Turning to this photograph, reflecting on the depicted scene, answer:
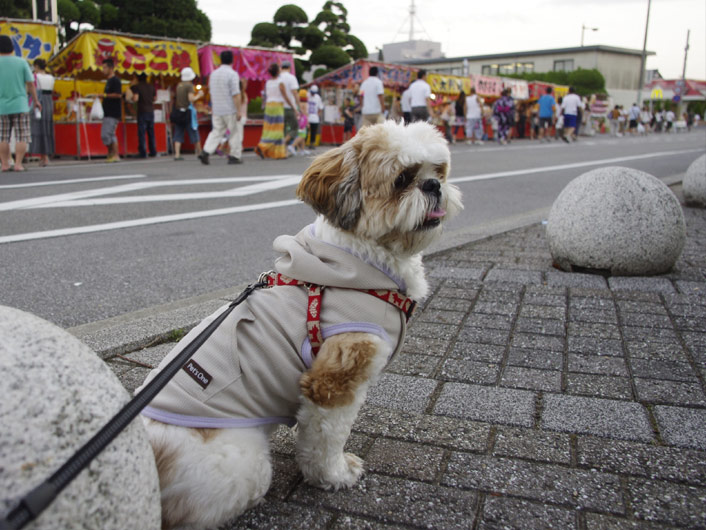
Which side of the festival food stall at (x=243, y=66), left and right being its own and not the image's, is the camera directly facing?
front

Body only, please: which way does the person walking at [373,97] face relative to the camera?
away from the camera

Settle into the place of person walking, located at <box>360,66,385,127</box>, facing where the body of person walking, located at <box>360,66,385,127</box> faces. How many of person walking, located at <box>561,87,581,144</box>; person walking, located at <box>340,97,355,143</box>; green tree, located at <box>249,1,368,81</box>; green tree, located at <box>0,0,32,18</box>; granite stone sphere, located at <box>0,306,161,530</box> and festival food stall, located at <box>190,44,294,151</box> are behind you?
1

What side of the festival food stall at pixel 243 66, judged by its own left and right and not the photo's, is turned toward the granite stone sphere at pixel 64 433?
front

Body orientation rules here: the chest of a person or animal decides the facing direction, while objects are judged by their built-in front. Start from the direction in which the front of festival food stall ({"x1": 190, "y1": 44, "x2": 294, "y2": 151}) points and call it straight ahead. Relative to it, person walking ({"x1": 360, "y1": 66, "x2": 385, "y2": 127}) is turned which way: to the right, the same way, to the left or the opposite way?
the opposite way

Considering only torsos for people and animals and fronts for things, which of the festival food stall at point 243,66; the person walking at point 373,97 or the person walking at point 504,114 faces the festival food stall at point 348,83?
the person walking at point 373,97

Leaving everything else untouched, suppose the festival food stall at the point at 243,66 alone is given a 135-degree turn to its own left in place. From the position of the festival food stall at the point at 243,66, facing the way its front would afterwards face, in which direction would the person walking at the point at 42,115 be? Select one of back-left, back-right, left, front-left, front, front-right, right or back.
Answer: back
